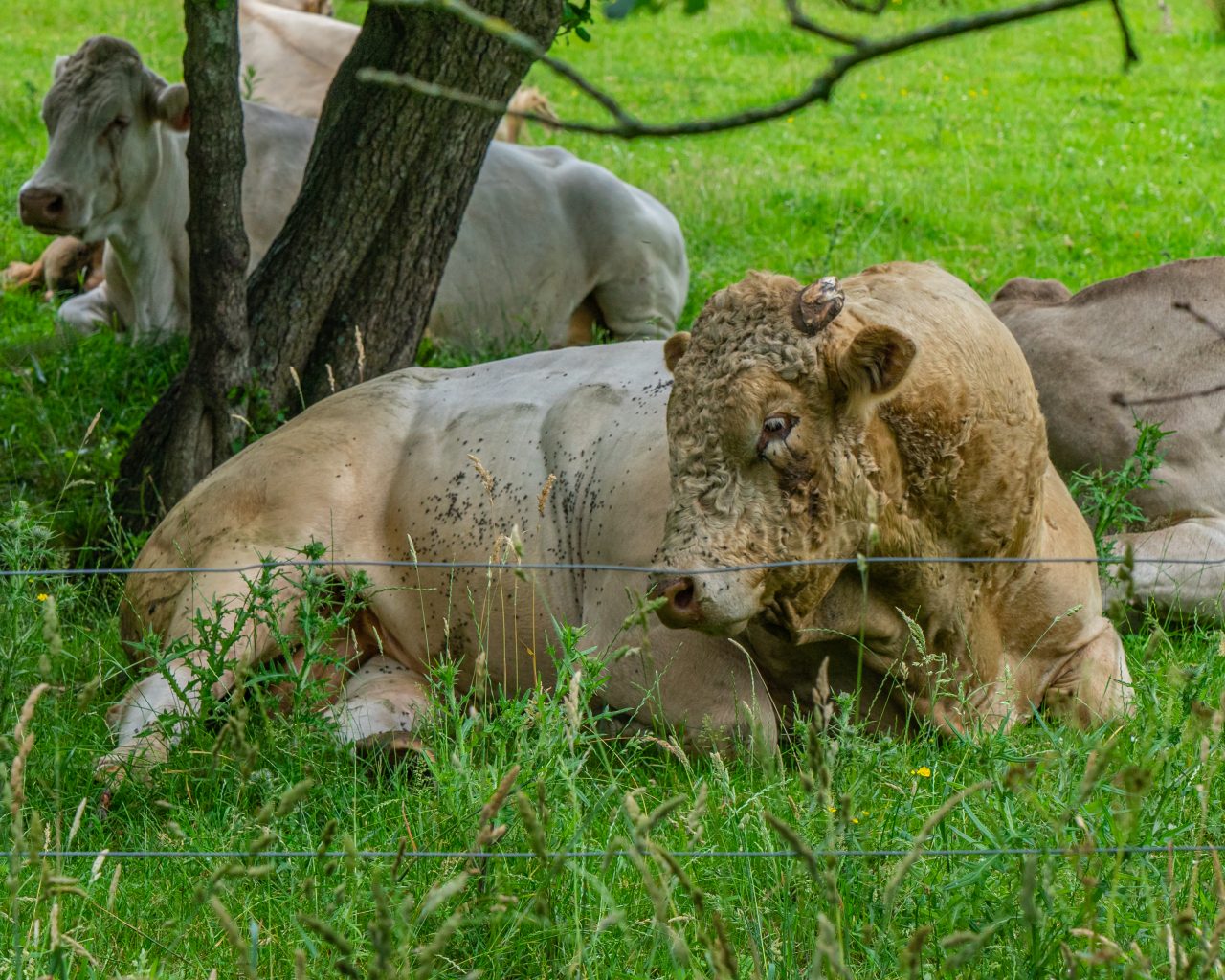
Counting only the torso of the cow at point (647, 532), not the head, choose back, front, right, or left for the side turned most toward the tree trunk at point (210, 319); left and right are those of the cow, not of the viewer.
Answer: back

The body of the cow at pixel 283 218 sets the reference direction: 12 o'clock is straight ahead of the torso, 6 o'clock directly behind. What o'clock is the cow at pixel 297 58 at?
the cow at pixel 297 58 is roughly at 3 o'clock from the cow at pixel 283 218.

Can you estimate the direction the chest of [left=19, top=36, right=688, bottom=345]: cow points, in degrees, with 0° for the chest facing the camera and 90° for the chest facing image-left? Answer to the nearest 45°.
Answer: approximately 90°
